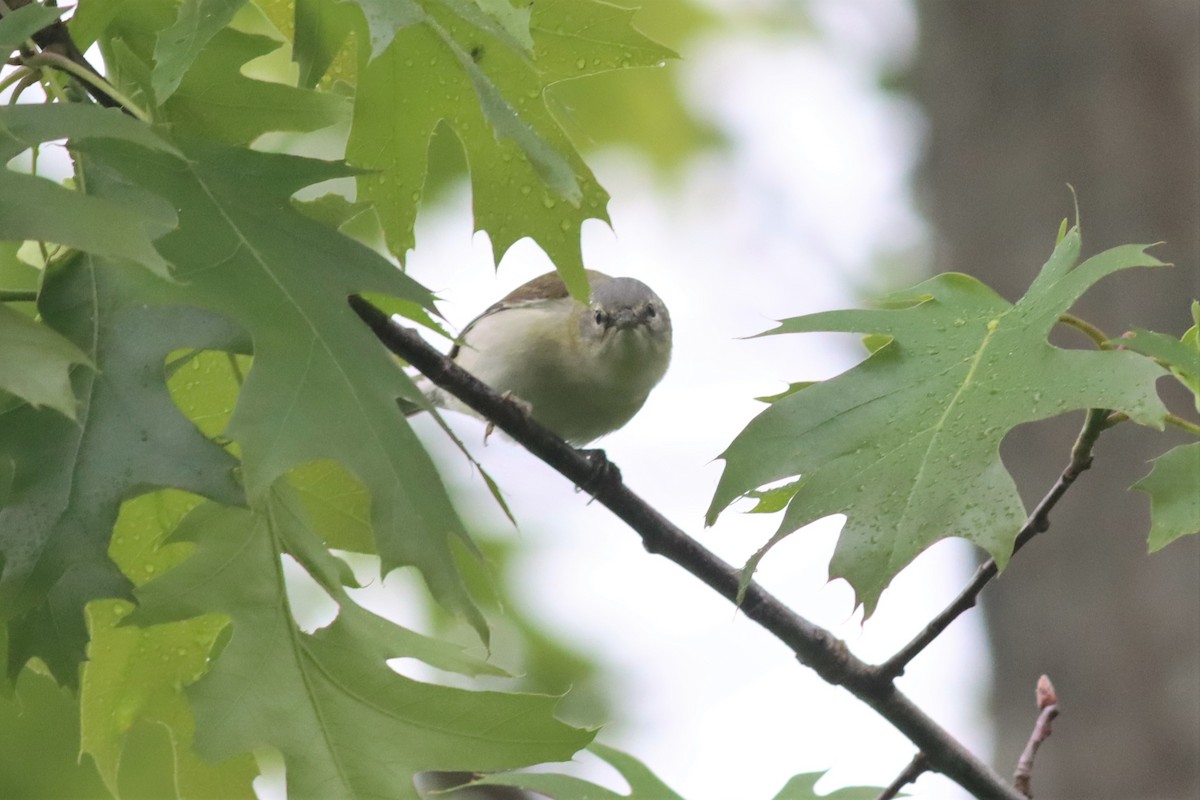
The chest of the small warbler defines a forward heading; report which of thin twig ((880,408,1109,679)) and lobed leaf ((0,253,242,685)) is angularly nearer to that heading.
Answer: the thin twig

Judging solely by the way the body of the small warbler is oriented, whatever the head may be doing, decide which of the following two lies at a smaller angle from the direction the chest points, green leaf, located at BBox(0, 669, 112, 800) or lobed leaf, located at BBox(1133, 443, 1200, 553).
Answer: the lobed leaf

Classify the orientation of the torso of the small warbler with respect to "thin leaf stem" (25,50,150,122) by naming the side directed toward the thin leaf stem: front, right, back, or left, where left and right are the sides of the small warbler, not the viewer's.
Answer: right

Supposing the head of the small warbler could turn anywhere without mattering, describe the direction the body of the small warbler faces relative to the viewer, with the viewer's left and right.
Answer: facing the viewer and to the right of the viewer

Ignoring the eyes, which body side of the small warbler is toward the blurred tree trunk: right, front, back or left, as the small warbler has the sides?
left

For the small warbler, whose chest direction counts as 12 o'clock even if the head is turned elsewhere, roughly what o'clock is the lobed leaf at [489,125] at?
The lobed leaf is roughly at 2 o'clock from the small warbler.

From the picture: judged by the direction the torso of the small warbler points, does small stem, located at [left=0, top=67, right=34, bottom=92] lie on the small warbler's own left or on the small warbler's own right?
on the small warbler's own right

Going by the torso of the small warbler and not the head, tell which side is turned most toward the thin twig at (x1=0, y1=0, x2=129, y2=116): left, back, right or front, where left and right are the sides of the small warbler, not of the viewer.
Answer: right
